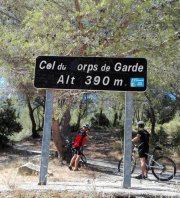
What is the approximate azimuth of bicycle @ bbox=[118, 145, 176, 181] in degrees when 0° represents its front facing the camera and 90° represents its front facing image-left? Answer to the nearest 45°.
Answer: approximately 90°

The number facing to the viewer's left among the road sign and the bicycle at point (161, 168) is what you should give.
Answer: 1

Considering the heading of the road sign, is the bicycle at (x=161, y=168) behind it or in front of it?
behind

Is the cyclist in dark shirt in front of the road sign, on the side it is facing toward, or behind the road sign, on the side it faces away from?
behind

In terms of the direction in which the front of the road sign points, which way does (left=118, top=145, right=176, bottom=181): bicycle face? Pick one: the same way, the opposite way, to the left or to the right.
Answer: to the right

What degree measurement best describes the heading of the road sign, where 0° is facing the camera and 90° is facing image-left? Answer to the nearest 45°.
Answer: approximately 0°
